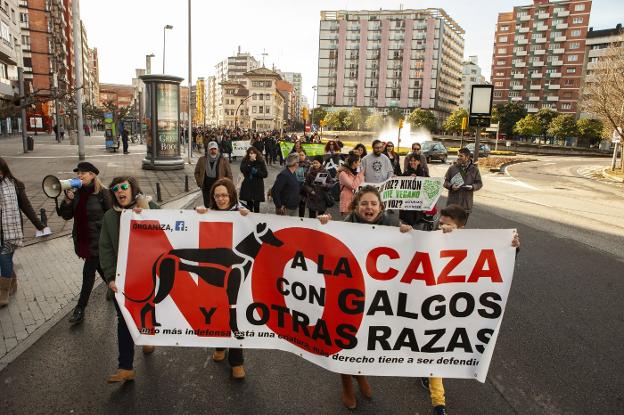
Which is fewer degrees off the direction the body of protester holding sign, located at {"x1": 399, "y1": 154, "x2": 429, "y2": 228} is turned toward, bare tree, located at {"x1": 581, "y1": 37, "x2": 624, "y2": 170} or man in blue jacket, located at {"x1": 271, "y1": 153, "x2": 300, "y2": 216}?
the man in blue jacket

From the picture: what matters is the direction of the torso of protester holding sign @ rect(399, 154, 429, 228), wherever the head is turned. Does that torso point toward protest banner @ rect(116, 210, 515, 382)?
yes

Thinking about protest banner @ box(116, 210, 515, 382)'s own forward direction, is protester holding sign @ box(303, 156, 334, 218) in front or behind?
behind

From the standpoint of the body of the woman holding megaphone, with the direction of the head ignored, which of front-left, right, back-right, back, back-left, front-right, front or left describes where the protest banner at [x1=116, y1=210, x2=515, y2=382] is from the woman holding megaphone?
left

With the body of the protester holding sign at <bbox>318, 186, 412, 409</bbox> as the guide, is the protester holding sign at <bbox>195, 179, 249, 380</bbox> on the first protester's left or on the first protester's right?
on the first protester's right

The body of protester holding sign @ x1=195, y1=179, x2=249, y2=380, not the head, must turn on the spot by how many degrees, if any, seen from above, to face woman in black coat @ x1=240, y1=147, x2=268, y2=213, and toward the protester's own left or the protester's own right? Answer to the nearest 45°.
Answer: approximately 180°

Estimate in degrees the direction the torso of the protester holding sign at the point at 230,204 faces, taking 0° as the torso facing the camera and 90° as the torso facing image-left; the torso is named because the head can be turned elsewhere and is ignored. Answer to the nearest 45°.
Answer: approximately 0°

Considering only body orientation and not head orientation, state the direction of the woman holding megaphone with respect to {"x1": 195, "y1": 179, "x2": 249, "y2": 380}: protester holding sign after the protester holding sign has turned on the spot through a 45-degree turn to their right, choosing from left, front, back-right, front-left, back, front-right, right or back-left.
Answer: right

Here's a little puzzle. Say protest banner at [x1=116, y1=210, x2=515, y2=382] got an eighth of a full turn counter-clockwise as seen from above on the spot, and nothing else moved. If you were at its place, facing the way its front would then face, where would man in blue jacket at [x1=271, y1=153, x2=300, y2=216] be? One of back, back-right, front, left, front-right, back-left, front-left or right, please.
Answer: back-left

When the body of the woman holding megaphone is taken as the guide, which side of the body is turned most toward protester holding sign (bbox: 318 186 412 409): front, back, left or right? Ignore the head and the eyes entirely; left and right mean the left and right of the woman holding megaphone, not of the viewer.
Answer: left

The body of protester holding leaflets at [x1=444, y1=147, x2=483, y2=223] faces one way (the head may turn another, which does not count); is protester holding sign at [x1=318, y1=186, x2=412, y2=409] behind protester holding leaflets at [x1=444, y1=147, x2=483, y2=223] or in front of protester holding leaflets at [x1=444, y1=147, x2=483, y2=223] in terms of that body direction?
in front

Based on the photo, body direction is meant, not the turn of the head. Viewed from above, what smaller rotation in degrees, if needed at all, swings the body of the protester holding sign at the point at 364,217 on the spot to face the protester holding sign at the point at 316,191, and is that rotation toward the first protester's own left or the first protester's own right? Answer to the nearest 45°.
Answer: approximately 180°

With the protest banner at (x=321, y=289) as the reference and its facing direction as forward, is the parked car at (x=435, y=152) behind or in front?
behind
